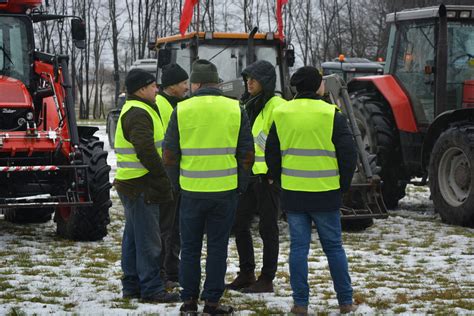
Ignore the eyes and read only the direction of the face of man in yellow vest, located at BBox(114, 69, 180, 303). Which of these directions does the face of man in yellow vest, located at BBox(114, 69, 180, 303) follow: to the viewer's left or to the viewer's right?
to the viewer's right

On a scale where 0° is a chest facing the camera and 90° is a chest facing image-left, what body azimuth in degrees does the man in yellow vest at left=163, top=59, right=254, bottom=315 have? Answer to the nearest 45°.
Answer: approximately 180°

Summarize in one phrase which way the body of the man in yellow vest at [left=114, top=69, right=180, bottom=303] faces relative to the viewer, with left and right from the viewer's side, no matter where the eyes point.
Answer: facing to the right of the viewer

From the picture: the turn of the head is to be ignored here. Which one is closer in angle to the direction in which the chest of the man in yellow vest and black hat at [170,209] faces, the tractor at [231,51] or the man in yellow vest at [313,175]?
the man in yellow vest at [313,175]

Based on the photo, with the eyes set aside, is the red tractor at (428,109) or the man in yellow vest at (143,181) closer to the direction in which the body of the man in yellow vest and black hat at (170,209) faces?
the red tractor

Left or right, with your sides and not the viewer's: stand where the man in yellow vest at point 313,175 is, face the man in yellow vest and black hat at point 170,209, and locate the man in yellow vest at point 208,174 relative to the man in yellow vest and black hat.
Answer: left

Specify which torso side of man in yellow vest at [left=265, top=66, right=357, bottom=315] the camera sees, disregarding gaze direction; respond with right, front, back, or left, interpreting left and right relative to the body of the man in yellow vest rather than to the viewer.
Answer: back

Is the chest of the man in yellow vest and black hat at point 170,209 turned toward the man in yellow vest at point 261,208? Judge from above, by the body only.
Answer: yes

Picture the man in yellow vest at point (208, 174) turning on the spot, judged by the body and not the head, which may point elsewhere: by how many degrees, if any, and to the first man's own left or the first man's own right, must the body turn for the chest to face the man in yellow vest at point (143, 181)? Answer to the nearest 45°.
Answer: approximately 45° to the first man's own left

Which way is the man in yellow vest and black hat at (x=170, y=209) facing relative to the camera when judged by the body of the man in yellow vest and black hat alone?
to the viewer's right

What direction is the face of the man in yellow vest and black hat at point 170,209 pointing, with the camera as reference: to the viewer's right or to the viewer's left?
to the viewer's right
